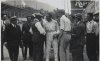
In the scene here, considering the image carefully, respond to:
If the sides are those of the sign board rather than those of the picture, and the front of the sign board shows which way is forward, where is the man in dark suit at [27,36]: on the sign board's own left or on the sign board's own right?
on the sign board's own right

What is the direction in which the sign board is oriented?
toward the camera

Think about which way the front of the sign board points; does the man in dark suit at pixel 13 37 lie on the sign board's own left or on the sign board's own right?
on the sign board's own right
